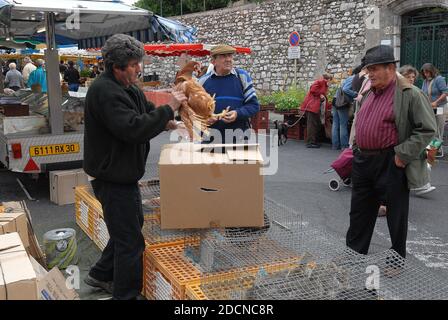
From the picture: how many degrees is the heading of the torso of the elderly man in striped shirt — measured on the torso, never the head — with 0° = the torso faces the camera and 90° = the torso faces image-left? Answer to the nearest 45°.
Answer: approximately 45°

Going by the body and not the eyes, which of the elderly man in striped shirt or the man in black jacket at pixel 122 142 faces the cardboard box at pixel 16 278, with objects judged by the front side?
the elderly man in striped shirt

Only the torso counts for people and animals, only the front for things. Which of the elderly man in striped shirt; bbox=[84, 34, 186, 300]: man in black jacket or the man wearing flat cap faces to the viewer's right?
the man in black jacket

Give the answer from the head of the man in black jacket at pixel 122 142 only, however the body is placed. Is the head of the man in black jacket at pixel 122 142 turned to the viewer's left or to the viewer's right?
to the viewer's right

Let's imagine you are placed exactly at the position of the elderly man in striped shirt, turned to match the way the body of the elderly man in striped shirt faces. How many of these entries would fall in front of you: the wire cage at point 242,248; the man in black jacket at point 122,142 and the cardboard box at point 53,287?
3

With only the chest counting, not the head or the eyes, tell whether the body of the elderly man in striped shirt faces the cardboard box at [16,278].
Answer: yes

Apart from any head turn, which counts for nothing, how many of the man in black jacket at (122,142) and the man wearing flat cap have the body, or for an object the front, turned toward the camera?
1

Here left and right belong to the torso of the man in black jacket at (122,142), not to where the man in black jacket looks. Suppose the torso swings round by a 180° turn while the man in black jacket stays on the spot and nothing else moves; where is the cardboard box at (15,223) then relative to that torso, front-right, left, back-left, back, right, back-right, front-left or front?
front-right

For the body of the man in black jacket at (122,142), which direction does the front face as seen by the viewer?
to the viewer's right

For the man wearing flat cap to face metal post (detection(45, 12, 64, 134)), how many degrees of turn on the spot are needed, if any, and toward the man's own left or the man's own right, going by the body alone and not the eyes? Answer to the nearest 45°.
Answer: approximately 135° to the man's own right
